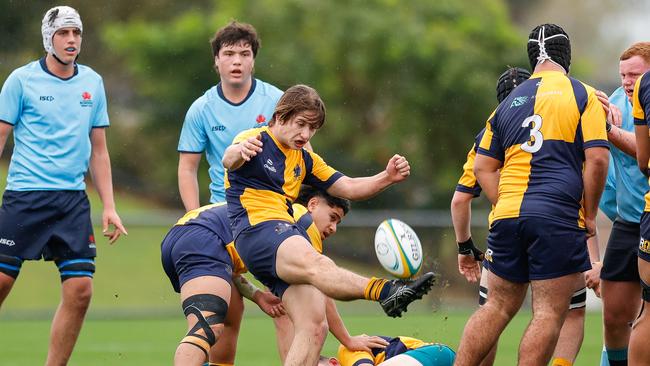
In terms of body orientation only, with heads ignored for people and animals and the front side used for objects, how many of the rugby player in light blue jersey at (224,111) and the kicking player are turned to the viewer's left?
0

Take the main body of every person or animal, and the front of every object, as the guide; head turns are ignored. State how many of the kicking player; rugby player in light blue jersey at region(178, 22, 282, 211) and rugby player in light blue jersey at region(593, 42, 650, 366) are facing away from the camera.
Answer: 0

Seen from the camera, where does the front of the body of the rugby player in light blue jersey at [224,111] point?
toward the camera

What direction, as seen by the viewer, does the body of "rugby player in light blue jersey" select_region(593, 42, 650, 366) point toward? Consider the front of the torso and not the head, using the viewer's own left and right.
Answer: facing the viewer and to the left of the viewer

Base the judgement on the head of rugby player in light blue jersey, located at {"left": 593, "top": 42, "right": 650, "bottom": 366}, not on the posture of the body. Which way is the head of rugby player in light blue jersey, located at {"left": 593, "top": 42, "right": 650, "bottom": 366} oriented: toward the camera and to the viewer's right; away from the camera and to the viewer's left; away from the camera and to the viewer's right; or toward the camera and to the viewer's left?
toward the camera and to the viewer's left

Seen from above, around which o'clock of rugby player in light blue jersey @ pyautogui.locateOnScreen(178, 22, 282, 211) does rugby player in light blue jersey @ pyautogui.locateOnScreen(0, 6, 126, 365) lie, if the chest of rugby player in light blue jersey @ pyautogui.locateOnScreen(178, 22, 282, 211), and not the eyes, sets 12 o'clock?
rugby player in light blue jersey @ pyautogui.locateOnScreen(0, 6, 126, 365) is roughly at 3 o'clock from rugby player in light blue jersey @ pyautogui.locateOnScreen(178, 22, 282, 211).

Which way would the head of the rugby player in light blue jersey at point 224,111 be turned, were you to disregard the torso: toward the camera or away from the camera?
toward the camera

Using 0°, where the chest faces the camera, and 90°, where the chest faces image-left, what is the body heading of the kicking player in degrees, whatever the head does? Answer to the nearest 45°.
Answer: approximately 315°

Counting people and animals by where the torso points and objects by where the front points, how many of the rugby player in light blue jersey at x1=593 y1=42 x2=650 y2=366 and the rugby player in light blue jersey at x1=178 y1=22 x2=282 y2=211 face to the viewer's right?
0

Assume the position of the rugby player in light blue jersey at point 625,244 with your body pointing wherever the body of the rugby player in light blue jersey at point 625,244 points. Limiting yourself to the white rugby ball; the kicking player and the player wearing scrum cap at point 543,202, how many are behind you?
0

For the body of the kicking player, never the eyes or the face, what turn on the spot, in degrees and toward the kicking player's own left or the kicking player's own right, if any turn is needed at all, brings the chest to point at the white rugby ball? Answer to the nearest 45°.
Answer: approximately 45° to the kicking player's own left
